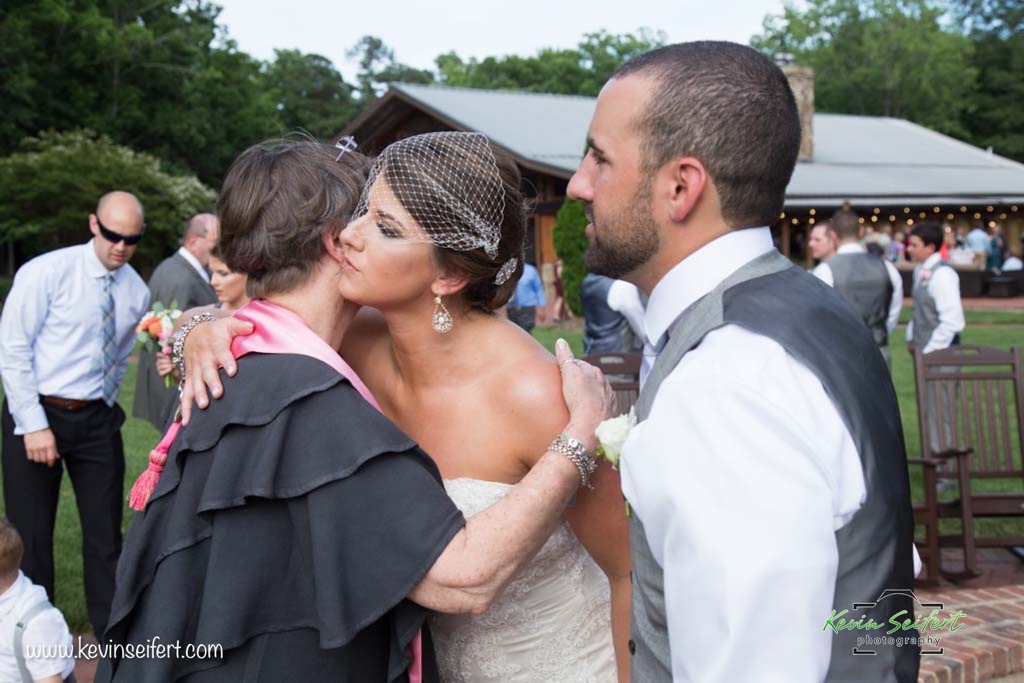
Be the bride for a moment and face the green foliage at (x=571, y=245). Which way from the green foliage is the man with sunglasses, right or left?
left

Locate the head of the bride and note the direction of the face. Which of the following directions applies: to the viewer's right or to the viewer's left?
to the viewer's left

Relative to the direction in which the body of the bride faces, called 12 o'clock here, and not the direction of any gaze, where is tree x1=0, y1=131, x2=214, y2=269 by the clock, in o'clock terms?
The tree is roughly at 4 o'clock from the bride.

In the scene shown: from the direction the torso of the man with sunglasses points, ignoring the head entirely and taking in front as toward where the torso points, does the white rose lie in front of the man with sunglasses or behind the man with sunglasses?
in front

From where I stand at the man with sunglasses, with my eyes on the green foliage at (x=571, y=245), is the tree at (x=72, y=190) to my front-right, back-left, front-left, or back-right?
front-left

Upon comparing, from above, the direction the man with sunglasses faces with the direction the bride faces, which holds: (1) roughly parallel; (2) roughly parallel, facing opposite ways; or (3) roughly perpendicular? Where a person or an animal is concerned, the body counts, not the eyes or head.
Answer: roughly perpendicular

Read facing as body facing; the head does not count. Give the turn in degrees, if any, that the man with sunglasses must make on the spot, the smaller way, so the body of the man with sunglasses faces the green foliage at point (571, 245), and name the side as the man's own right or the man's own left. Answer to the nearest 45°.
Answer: approximately 90° to the man's own left

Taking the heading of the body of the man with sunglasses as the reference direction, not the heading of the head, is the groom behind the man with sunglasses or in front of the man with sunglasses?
in front

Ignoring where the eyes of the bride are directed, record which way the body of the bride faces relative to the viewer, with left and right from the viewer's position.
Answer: facing the viewer and to the left of the viewer

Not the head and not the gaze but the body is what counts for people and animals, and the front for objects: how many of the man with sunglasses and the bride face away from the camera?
0
